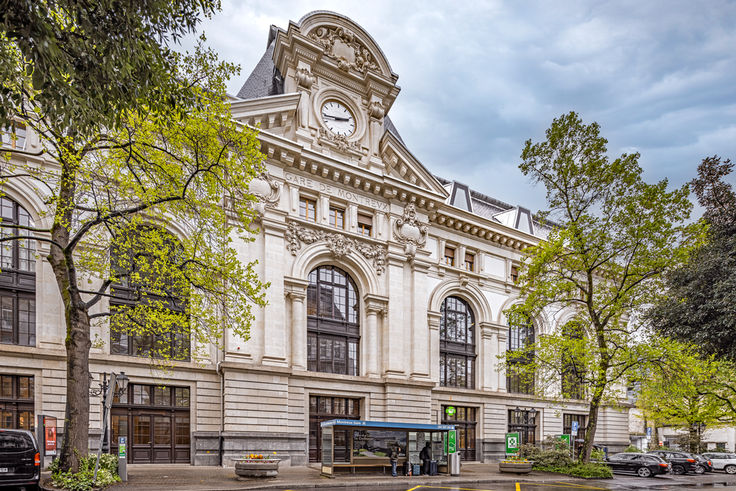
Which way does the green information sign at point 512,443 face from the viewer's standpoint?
toward the camera

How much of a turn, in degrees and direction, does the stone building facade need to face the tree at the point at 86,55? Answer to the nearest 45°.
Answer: approximately 45° to its right

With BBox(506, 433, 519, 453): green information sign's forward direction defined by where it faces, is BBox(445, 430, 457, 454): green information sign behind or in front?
in front

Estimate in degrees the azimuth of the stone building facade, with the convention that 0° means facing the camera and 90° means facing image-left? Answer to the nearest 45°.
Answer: approximately 315°
